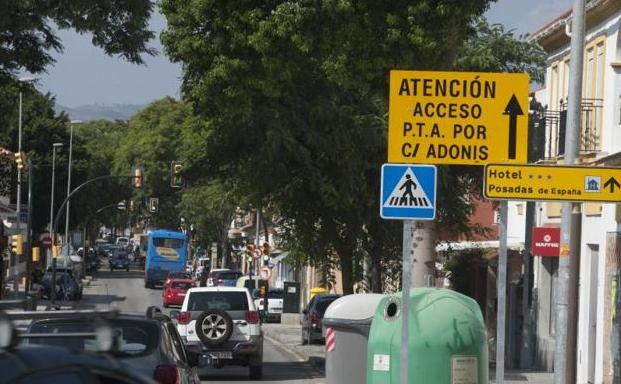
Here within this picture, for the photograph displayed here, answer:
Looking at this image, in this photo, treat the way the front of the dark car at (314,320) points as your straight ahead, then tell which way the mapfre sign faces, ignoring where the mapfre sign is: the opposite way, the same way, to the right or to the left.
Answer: the opposite way

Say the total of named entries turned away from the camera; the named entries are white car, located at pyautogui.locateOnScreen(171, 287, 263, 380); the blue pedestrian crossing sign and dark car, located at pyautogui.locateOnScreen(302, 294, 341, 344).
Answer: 2

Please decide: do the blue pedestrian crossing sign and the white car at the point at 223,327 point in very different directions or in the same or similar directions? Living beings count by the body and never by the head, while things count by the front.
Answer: very different directions

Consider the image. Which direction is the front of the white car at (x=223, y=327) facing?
away from the camera

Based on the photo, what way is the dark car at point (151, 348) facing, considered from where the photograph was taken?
facing away from the viewer and to the left of the viewer

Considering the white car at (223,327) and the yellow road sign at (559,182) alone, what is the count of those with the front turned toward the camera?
1

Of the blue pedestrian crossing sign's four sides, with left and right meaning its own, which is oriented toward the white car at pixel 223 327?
back

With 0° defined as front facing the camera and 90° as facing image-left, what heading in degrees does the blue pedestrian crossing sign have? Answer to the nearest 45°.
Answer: approximately 0°
